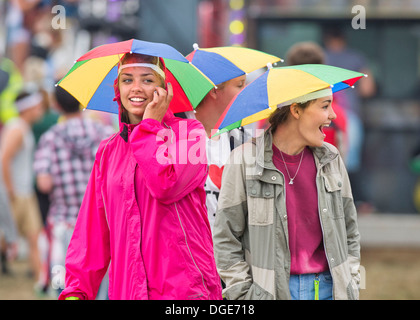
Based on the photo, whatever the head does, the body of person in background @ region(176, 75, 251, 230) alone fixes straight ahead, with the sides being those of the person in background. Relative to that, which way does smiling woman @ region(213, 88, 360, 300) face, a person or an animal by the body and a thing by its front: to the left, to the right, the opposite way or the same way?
the same way

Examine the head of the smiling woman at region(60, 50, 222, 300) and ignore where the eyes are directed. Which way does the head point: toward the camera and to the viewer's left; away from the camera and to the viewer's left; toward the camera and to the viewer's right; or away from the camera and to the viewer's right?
toward the camera and to the viewer's left

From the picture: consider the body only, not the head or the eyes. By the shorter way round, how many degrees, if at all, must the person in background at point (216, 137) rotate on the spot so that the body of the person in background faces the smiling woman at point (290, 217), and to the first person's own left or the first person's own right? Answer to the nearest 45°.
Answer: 0° — they already face them

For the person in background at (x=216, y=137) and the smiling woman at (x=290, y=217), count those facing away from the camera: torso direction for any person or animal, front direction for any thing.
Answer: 0

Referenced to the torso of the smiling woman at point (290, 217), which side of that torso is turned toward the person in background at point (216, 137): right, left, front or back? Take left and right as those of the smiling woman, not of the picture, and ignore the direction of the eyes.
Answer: back

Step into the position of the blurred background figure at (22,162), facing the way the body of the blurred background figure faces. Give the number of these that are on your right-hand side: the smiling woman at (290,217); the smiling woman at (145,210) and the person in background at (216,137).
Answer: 3

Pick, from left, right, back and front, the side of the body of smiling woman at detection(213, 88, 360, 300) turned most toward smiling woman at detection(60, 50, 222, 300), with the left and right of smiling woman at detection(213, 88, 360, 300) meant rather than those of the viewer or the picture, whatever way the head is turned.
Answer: right

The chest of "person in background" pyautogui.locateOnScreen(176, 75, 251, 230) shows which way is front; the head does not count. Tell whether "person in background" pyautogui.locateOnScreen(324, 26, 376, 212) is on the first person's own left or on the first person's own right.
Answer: on the first person's own left

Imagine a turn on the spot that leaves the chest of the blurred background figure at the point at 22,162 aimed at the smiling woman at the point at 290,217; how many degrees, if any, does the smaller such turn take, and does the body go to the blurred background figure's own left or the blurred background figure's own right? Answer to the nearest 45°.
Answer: approximately 90° to the blurred background figure's own right

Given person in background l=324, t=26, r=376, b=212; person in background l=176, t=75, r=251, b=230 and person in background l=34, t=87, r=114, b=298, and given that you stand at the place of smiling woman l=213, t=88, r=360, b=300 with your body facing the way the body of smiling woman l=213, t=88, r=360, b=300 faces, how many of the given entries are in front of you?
0

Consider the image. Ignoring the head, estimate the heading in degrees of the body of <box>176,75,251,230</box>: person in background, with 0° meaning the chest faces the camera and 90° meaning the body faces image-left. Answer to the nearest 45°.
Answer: approximately 315°

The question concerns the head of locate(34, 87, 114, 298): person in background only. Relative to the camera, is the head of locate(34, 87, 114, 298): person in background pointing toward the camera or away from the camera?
away from the camera

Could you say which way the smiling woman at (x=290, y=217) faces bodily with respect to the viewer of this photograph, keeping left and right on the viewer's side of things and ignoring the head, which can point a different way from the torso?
facing the viewer and to the right of the viewer

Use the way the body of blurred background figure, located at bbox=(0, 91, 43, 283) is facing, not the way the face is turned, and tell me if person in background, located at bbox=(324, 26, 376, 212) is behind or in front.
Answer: in front
